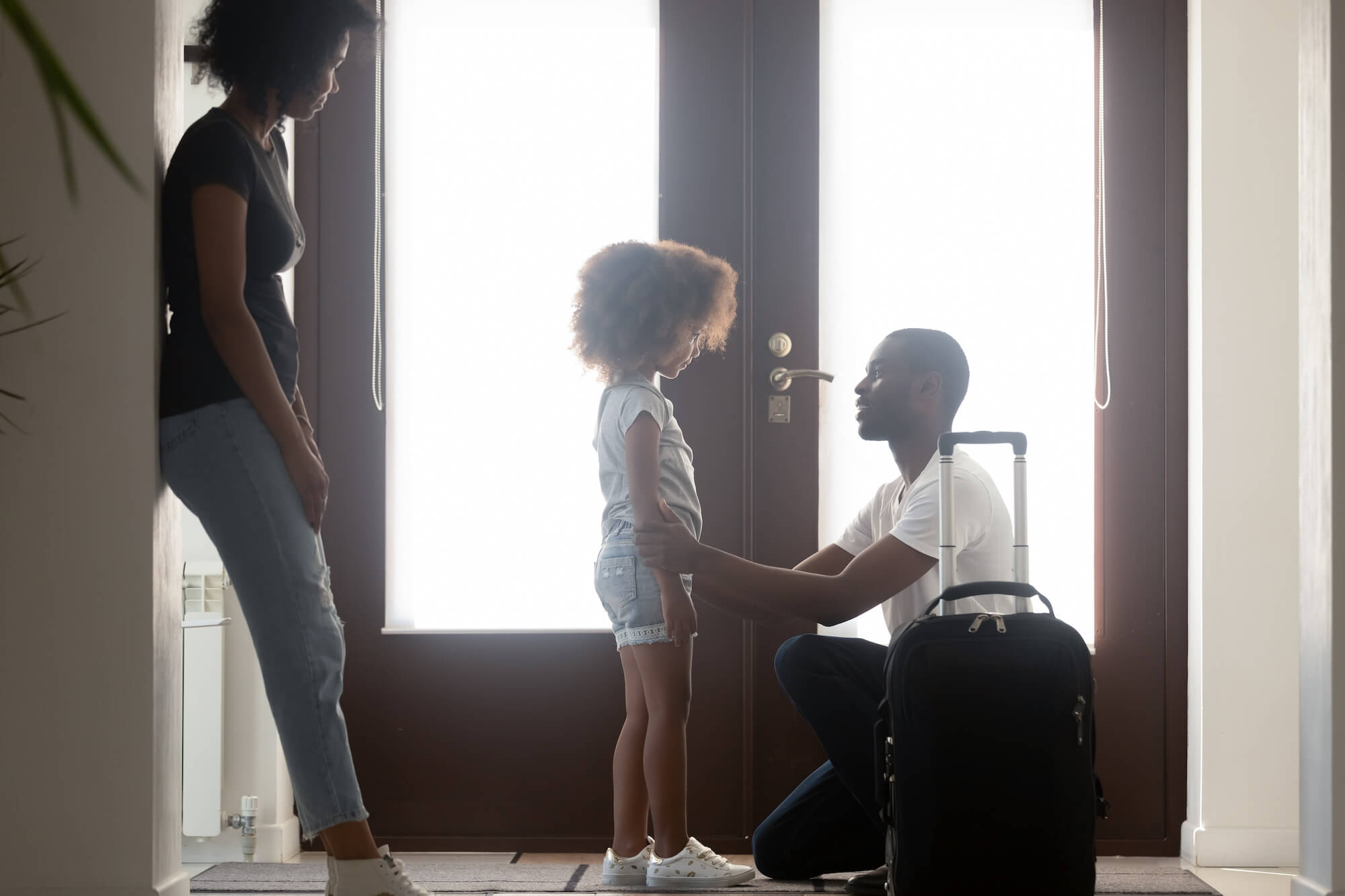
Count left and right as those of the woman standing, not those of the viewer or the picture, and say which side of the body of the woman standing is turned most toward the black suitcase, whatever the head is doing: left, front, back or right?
front

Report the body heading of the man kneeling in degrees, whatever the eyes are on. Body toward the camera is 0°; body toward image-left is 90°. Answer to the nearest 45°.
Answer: approximately 90°

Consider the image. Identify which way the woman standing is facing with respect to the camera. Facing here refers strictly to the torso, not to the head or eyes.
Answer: to the viewer's right

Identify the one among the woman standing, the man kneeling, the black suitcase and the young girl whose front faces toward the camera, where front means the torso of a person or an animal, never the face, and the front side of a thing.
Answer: the black suitcase

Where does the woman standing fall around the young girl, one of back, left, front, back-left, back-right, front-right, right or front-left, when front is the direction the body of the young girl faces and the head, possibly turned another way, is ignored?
back-right

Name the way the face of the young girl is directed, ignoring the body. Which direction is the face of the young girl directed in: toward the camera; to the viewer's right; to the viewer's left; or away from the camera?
to the viewer's right

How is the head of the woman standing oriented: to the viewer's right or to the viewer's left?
to the viewer's right

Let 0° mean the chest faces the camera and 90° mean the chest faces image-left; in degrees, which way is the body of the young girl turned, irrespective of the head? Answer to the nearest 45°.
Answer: approximately 270°

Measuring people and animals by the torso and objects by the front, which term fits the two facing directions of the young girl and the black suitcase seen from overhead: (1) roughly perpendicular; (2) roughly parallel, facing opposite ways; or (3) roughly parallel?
roughly perpendicular

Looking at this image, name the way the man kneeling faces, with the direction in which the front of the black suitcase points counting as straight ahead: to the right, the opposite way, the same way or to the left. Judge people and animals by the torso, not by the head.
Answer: to the right

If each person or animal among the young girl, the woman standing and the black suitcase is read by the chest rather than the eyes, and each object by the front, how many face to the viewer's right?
2

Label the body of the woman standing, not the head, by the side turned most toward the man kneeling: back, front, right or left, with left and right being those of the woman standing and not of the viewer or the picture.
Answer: front

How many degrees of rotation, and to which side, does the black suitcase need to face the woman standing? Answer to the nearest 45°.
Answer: approximately 90° to its right

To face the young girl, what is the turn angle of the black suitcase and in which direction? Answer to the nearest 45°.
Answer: approximately 135° to its right

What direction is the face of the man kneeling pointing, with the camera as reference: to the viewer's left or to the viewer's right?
to the viewer's left

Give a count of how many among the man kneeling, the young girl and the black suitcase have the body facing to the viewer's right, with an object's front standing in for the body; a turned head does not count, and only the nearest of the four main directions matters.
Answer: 1
